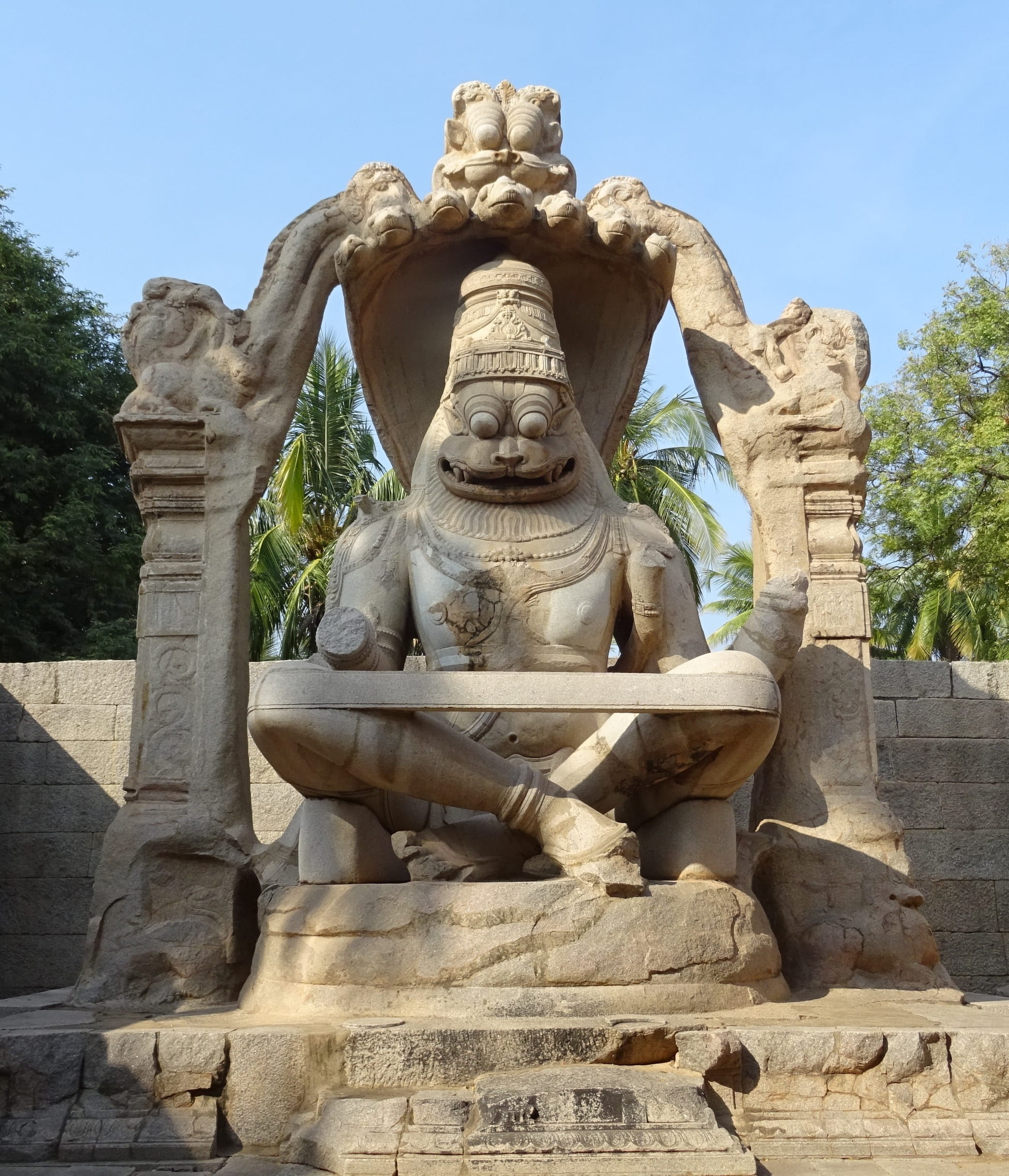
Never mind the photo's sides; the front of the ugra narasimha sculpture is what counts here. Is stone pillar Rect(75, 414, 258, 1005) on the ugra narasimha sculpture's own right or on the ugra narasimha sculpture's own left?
on the ugra narasimha sculpture's own right

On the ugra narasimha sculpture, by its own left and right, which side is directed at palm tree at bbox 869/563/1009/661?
back

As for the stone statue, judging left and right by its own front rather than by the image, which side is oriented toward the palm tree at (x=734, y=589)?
back

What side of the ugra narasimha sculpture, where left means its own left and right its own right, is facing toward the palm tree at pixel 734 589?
back

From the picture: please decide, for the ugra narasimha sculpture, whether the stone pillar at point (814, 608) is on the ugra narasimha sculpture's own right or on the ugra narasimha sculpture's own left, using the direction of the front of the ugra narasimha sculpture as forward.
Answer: on the ugra narasimha sculpture's own left

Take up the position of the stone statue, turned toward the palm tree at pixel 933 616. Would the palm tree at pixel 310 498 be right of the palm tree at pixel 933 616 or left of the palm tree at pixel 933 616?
left

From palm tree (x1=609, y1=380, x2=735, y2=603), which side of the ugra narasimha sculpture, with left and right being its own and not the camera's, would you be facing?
back

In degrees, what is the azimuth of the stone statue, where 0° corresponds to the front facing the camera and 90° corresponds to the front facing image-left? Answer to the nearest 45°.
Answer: approximately 0°

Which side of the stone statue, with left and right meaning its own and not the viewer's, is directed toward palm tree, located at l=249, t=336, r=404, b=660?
back
